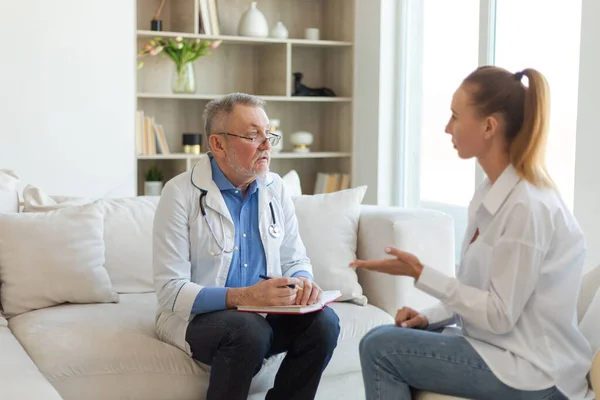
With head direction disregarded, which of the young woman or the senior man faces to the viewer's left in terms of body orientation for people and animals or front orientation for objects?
the young woman

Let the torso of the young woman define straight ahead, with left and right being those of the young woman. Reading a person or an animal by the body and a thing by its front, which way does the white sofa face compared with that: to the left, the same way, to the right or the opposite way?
to the left

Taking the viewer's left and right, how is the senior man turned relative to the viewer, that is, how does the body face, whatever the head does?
facing the viewer and to the right of the viewer

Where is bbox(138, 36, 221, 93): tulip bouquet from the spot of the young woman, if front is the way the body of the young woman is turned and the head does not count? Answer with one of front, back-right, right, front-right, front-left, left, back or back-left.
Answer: front-right

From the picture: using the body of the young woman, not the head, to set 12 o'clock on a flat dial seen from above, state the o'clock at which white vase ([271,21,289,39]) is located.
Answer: The white vase is roughly at 2 o'clock from the young woman.

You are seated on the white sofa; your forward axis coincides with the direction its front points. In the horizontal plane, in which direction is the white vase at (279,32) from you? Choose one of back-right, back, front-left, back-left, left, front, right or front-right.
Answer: back

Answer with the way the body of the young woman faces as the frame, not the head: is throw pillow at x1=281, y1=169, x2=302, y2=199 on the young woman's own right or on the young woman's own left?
on the young woman's own right

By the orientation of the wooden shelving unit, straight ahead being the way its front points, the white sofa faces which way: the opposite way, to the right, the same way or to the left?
the same way

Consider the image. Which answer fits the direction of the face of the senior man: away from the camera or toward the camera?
toward the camera

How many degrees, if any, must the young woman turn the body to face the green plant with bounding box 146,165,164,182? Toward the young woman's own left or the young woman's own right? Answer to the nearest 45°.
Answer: approximately 45° to the young woman's own right

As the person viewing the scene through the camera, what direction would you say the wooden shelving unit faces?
facing the viewer

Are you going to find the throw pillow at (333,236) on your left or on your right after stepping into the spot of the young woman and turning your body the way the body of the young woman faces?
on your right

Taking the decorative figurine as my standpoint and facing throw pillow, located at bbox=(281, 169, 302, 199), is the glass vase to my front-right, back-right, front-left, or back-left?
front-right

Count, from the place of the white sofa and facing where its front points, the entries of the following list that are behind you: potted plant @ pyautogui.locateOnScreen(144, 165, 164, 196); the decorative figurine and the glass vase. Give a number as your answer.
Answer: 3

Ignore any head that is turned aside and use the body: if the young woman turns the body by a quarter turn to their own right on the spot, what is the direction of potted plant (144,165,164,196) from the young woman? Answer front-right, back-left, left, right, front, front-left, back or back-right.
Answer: front-left

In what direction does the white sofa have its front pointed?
toward the camera

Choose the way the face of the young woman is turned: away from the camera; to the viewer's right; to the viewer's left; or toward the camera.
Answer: to the viewer's left

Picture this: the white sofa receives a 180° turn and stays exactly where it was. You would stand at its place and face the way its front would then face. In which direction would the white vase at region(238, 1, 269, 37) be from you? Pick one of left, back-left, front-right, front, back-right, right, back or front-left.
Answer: front

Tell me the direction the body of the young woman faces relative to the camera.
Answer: to the viewer's left
